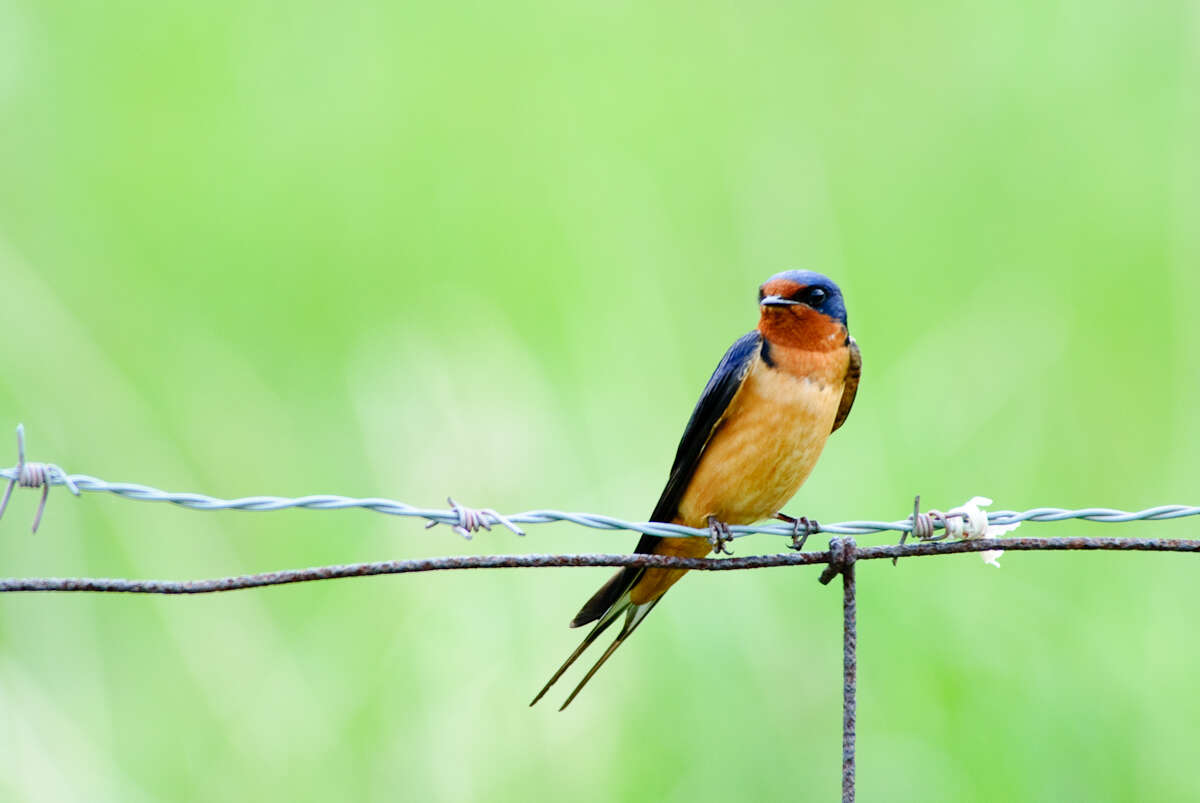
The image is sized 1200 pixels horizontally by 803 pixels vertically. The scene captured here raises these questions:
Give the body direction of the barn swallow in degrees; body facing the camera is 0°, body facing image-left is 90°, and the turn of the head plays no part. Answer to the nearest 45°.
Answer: approximately 315°

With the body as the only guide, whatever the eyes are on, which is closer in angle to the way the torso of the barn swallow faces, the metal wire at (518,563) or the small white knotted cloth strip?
the small white knotted cloth strip
